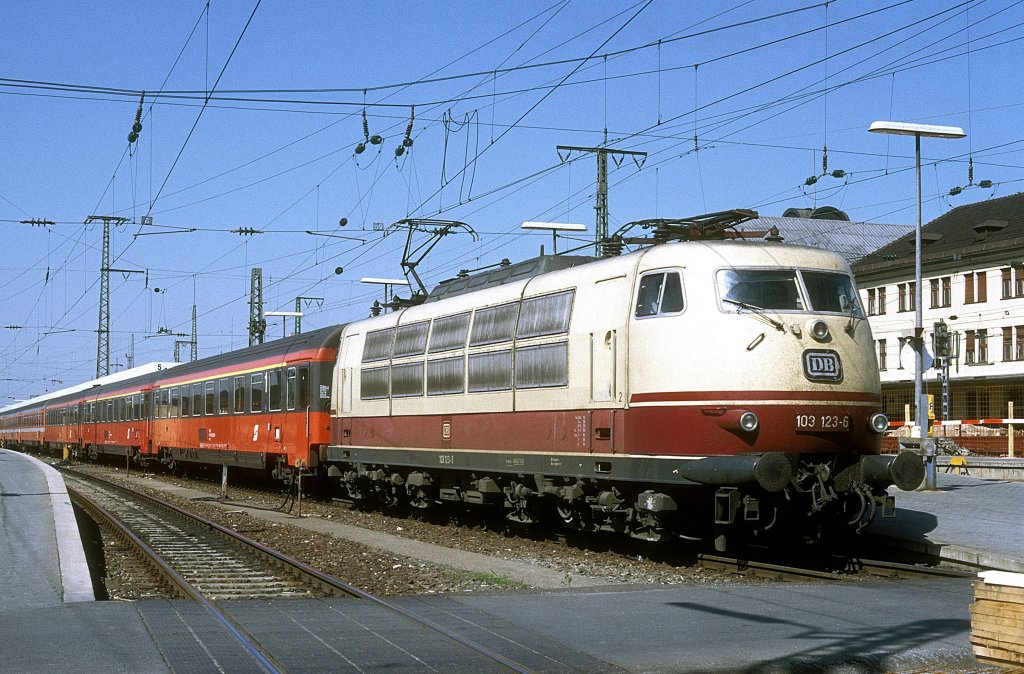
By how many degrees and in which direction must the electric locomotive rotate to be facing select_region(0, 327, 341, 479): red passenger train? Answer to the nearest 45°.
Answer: approximately 180°

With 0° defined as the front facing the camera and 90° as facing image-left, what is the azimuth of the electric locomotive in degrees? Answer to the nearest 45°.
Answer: approximately 315°

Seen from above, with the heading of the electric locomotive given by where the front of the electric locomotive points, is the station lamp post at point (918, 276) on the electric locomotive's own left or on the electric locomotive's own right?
on the electric locomotive's own left
